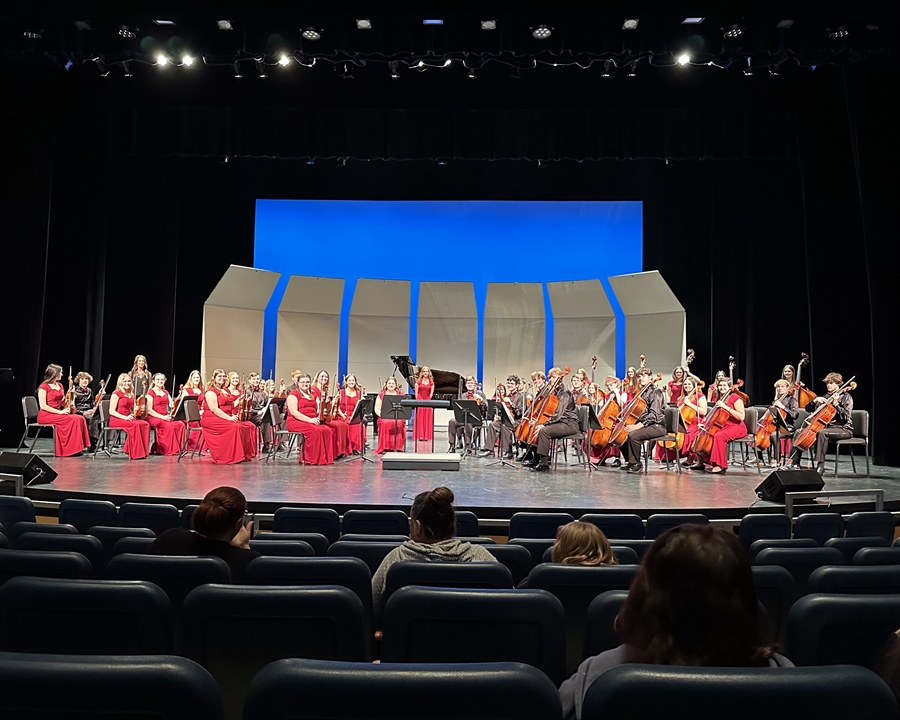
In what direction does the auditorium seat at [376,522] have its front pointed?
away from the camera

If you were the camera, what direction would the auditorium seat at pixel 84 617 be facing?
facing away from the viewer

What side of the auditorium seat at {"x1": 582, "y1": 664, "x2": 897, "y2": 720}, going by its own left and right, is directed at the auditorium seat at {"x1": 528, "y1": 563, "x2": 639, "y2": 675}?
front

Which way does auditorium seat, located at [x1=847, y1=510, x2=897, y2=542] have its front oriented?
away from the camera

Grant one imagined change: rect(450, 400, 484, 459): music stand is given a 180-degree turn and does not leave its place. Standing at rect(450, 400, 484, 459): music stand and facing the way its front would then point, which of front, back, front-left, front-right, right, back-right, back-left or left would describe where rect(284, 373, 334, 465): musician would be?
front-right

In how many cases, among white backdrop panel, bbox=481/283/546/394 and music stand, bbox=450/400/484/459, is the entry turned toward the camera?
1

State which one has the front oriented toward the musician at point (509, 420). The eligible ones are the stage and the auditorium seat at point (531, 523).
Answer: the auditorium seat

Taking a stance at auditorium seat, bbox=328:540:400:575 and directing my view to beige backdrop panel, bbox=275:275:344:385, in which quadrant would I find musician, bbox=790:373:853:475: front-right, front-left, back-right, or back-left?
front-right

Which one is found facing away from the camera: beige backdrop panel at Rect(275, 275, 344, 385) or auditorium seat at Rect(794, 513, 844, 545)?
the auditorium seat

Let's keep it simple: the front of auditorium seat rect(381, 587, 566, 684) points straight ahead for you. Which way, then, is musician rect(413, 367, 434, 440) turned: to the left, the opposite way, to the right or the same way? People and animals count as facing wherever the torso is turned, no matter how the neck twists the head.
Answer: the opposite way

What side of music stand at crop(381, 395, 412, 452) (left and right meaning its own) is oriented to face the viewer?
back

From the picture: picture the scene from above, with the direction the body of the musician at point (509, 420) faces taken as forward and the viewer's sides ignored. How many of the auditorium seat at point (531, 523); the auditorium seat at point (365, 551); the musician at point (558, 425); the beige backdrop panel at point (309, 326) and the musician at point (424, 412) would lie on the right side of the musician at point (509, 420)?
2

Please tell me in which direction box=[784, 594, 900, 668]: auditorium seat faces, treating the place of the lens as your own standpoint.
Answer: facing away from the viewer
